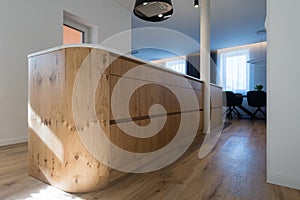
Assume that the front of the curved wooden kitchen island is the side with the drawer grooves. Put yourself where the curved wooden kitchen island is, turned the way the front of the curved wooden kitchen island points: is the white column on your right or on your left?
on your left

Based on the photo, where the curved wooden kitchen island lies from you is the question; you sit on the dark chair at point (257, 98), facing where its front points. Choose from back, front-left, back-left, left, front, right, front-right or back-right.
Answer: back

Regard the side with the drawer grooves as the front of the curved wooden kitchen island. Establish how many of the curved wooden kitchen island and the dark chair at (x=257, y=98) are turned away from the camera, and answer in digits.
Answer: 1

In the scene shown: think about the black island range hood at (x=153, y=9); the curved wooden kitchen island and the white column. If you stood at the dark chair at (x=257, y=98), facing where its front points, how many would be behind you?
3

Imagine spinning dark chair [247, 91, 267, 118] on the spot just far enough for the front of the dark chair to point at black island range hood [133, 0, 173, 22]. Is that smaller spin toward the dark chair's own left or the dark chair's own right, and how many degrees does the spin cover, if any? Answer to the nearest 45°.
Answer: approximately 180°

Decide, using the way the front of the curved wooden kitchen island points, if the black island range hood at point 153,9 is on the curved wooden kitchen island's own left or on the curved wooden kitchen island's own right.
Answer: on the curved wooden kitchen island's own left

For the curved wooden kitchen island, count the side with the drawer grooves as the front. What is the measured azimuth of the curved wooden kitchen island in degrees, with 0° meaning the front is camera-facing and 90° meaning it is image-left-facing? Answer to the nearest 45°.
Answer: approximately 315°

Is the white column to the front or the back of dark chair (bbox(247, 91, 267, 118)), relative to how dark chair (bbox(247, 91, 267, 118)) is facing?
to the back

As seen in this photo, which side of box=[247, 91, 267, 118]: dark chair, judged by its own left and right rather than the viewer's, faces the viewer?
back
